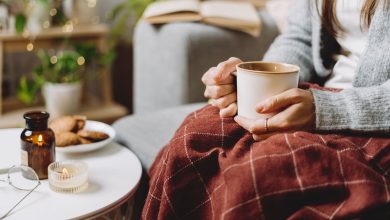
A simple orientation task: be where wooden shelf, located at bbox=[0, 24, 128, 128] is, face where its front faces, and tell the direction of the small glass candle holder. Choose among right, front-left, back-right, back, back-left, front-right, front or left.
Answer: front

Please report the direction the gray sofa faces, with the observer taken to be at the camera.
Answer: facing the viewer and to the left of the viewer

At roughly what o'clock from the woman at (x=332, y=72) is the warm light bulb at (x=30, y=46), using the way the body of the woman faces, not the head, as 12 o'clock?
The warm light bulb is roughly at 3 o'clock from the woman.

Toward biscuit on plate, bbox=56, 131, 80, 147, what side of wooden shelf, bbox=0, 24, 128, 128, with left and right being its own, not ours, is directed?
front

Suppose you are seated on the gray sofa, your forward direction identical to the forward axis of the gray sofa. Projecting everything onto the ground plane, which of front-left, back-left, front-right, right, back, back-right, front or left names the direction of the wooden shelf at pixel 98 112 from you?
right

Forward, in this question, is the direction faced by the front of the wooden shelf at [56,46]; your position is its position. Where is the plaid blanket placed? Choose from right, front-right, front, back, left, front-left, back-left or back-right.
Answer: front

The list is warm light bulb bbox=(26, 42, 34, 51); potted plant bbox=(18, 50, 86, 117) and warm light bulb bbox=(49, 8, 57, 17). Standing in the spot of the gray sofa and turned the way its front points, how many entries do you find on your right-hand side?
3

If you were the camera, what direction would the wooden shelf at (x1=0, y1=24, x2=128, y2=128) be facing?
facing the viewer

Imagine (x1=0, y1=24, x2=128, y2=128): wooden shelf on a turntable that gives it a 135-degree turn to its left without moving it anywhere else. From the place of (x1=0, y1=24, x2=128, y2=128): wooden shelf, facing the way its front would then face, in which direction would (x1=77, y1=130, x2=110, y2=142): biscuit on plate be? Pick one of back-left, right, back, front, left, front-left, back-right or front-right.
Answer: back-right

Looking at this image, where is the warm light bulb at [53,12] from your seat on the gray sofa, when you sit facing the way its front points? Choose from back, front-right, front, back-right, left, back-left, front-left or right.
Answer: right

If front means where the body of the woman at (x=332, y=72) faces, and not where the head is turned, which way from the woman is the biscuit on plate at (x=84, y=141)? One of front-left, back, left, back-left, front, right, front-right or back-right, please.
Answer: front-right

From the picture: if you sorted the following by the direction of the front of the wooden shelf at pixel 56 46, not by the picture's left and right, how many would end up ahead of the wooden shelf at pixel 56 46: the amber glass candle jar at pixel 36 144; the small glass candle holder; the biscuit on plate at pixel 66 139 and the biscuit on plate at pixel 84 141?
4

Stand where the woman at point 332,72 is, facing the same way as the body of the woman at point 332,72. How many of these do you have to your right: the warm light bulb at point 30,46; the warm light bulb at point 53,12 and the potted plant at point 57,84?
3

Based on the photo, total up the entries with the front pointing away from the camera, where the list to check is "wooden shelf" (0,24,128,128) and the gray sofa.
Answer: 0
